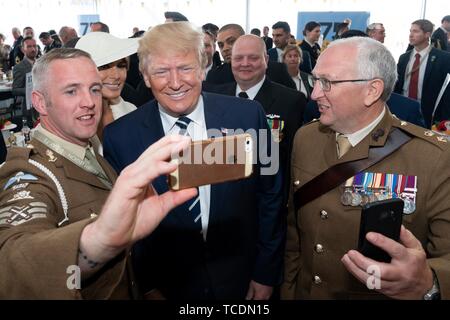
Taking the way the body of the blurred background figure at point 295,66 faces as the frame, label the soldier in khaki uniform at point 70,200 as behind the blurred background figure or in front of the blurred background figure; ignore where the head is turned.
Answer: in front

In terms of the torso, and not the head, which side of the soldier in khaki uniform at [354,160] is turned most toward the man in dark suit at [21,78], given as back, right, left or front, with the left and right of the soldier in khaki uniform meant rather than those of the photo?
right

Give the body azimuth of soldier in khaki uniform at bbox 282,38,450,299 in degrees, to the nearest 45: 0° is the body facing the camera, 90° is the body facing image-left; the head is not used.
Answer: approximately 45°

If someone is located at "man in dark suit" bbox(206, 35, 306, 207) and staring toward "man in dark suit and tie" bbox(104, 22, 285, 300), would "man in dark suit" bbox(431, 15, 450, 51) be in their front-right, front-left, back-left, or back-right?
back-left

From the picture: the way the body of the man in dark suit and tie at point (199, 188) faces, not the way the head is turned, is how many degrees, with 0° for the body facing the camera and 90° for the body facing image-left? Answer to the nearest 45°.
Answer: approximately 0°

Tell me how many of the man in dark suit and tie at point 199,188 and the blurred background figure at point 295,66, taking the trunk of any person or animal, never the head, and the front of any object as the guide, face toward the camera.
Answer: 2

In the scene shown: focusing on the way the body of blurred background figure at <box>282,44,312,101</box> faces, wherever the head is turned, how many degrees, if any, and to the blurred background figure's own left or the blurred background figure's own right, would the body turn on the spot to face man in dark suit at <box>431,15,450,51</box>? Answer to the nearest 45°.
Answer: approximately 135° to the blurred background figure's own left

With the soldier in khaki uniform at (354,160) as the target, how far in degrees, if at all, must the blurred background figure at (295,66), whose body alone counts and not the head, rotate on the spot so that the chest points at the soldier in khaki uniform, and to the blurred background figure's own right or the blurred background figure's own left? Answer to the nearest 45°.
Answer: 0° — they already face them

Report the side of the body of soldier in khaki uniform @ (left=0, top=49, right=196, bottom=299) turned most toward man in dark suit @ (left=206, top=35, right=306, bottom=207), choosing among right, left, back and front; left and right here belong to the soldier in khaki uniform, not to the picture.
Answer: left
